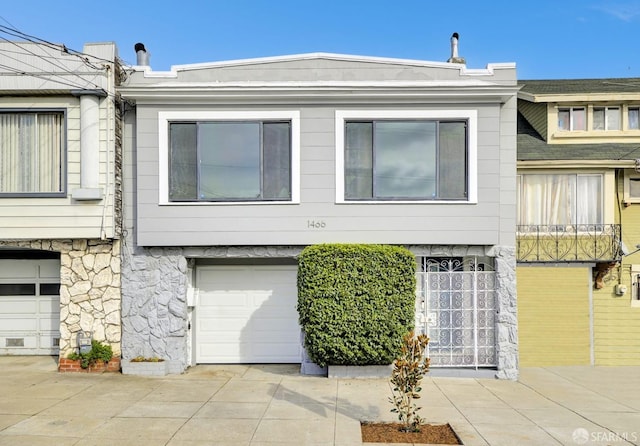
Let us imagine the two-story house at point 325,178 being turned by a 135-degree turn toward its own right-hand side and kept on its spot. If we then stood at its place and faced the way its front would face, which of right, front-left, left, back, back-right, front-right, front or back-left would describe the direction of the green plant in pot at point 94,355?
front-left

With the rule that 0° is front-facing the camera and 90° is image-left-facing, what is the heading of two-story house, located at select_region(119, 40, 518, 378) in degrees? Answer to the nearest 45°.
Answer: approximately 0°

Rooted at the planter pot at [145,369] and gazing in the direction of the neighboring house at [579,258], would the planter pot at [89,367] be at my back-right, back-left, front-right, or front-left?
back-left

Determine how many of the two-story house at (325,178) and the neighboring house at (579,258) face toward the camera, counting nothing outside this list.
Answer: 2

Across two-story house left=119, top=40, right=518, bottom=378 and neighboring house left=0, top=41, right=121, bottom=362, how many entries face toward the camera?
2
